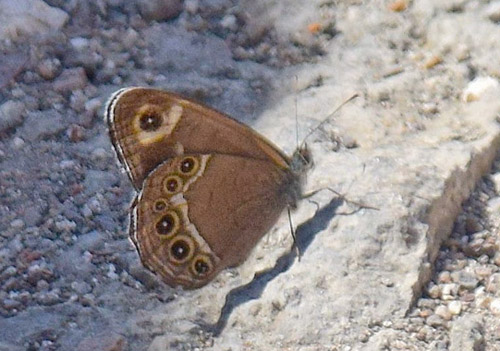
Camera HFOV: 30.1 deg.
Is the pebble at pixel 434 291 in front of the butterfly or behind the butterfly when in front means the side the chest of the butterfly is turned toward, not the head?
in front

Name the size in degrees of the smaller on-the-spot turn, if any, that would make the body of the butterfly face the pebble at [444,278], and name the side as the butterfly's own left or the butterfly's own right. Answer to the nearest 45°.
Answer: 0° — it already faces it

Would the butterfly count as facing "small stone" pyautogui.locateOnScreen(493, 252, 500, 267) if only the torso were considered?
yes

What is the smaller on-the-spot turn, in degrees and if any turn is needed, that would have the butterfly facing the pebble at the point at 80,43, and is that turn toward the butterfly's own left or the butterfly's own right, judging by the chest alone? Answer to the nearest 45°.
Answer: approximately 135° to the butterfly's own left

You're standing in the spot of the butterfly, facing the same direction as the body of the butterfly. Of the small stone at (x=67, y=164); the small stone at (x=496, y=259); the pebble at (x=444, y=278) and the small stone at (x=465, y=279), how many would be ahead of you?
3

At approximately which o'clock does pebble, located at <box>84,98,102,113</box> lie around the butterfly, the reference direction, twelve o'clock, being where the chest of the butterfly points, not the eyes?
The pebble is roughly at 8 o'clock from the butterfly.

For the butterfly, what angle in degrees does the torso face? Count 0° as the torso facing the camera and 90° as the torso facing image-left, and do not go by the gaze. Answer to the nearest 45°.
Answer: approximately 270°

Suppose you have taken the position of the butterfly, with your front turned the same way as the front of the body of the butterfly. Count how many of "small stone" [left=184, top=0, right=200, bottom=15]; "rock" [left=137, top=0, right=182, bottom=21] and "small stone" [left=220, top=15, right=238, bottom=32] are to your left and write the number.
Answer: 3

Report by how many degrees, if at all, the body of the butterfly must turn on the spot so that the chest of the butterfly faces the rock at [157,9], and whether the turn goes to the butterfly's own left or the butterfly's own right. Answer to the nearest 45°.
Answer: approximately 90° to the butterfly's own left

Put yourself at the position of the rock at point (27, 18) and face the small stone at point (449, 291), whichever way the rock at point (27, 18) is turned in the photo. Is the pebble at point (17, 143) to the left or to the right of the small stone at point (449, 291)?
right

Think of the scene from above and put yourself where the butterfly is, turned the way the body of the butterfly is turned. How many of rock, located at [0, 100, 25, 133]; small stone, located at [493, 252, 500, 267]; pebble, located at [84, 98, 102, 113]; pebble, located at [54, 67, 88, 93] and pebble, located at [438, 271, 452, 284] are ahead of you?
2

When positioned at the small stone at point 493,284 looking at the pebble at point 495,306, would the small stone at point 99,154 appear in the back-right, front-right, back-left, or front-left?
back-right

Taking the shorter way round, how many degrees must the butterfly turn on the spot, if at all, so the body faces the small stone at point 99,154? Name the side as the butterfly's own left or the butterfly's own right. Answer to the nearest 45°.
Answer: approximately 135° to the butterfly's own left
